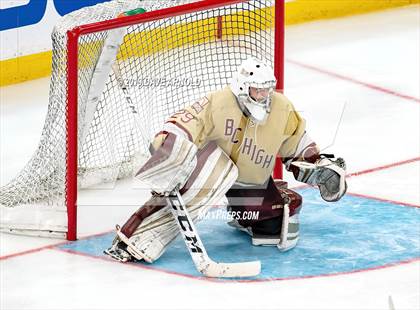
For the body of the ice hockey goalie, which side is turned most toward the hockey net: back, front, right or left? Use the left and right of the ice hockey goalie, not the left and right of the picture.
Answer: back

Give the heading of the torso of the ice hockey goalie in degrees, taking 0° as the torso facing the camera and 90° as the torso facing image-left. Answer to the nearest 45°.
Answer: approximately 315°

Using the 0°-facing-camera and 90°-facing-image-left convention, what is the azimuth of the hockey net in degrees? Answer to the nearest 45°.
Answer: approximately 315°

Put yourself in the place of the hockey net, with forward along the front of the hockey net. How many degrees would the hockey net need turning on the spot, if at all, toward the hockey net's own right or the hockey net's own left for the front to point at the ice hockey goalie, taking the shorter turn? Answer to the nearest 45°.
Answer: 0° — it already faces them
